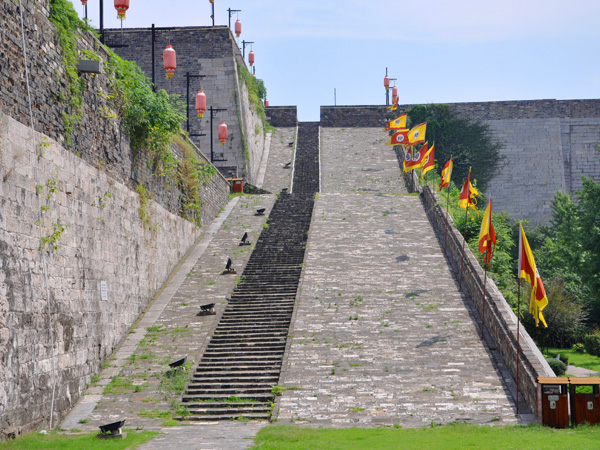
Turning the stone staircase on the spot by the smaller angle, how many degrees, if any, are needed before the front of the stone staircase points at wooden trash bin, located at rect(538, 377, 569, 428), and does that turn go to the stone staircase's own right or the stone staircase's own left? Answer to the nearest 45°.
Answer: approximately 45° to the stone staircase's own left

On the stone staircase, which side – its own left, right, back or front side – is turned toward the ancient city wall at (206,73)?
back

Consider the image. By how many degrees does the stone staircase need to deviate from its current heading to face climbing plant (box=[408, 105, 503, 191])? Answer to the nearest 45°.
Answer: approximately 135° to its left

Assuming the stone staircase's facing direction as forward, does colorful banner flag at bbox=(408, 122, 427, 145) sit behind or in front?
behind

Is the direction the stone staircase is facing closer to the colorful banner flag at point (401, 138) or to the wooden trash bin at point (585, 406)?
the wooden trash bin

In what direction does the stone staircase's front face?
toward the camera

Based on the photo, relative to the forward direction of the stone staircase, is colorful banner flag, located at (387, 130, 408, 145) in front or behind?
behind
